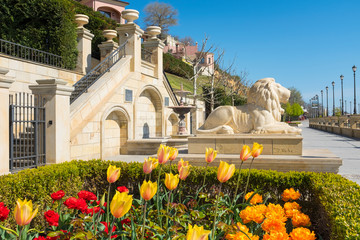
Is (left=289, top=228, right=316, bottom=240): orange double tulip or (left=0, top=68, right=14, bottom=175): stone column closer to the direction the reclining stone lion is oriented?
the orange double tulip

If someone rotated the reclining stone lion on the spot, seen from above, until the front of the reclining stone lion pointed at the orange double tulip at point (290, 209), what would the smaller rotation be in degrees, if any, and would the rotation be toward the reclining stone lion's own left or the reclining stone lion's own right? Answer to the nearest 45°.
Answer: approximately 90° to the reclining stone lion's own right

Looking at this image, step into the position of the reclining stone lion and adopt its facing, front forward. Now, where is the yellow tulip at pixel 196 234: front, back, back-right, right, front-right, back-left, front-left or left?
right

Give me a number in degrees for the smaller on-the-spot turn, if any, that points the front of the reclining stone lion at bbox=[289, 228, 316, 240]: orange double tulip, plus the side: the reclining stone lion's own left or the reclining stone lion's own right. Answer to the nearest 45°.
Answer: approximately 90° to the reclining stone lion's own right

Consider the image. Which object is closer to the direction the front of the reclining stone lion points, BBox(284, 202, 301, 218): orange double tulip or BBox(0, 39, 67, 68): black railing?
the orange double tulip

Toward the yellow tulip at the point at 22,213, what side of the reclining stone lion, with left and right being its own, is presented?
right

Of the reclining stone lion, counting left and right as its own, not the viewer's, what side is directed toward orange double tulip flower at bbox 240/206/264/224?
right

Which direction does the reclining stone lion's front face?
to the viewer's right

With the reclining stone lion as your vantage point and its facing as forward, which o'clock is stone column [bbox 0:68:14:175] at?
The stone column is roughly at 5 o'clock from the reclining stone lion.

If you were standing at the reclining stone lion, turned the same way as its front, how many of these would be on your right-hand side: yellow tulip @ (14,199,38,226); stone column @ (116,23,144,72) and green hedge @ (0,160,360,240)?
2

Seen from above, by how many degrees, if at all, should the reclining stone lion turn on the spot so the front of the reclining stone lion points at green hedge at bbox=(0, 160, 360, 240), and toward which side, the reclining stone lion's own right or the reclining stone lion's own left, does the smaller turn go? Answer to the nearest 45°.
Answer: approximately 90° to the reclining stone lion's own right

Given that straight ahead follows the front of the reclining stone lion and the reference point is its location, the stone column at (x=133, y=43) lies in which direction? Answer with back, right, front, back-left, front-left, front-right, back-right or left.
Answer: back-left

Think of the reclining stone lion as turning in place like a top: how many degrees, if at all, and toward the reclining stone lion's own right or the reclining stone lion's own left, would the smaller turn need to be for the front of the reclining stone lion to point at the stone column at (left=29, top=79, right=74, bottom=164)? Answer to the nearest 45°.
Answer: approximately 135° to the reclining stone lion's own right

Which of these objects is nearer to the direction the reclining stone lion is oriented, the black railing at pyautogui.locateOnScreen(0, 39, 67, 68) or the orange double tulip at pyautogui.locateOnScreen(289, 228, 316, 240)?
the orange double tulip
